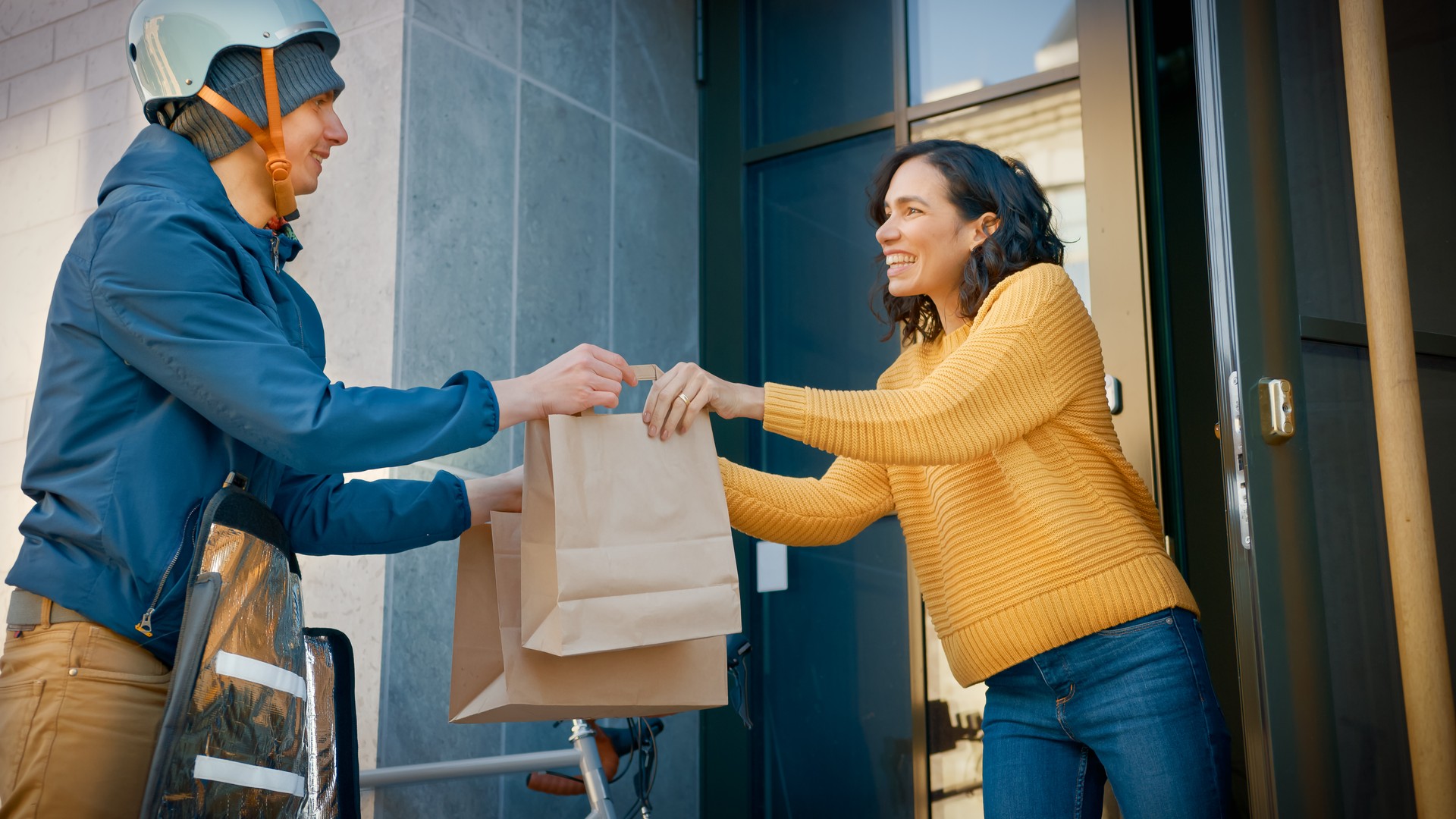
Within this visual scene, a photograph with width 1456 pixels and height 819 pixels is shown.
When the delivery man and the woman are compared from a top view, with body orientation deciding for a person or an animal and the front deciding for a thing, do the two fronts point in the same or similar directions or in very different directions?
very different directions

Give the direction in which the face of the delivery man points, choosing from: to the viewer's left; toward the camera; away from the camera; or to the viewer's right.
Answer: to the viewer's right

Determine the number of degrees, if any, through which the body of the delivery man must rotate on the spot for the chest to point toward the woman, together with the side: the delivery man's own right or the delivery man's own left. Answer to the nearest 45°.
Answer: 0° — they already face them

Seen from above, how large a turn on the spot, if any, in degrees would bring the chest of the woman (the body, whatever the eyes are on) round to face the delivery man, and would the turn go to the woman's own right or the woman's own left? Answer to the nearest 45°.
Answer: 0° — they already face them

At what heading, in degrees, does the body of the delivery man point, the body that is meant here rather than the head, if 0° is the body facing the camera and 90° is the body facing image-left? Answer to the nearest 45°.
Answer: approximately 270°

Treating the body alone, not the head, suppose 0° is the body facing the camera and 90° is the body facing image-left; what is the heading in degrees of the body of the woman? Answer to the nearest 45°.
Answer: approximately 45°

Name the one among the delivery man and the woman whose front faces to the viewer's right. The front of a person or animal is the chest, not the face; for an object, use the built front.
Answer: the delivery man

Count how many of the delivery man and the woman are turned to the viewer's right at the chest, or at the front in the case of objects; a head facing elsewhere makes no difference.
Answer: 1
